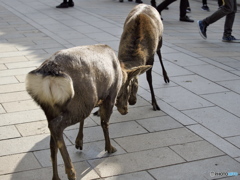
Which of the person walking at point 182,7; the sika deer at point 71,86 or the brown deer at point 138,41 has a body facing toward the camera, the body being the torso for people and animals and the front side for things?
the brown deer

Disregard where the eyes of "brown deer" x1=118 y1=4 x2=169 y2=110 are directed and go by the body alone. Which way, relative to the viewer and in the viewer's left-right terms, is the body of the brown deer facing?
facing the viewer

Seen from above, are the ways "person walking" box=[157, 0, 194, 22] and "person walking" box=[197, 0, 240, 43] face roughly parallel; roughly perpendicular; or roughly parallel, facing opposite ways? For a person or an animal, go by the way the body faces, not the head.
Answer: roughly parallel

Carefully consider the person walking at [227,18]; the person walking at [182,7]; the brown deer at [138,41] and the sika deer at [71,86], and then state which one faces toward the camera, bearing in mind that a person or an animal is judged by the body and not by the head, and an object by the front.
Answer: the brown deer

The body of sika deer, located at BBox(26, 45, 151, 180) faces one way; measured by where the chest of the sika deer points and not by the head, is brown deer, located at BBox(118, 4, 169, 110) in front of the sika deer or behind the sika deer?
in front

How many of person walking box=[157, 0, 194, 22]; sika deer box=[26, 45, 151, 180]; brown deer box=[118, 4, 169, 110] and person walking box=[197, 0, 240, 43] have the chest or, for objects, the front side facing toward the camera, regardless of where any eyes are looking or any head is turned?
1

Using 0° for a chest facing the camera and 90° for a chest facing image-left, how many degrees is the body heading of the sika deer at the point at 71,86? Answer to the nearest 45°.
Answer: approximately 225°

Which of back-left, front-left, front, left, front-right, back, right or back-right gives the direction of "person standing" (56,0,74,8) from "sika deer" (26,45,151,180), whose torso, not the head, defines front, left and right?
front-left
